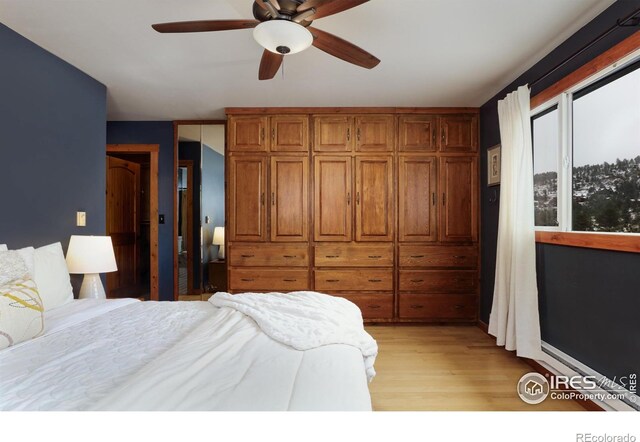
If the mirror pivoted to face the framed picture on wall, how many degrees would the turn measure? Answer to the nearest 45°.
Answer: approximately 45° to its left

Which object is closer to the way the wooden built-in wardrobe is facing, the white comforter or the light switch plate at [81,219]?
the white comforter

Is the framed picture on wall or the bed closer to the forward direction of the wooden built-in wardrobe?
the bed

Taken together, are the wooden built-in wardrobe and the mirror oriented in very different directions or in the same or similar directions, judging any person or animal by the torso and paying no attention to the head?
same or similar directions

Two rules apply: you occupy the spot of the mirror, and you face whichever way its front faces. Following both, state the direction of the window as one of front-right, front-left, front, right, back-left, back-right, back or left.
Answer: front-left

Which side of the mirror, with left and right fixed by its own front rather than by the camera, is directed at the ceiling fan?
front

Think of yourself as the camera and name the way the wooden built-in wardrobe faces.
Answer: facing the viewer

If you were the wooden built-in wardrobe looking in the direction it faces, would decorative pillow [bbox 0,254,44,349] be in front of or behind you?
in front

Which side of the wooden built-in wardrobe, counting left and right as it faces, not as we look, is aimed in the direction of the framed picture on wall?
left

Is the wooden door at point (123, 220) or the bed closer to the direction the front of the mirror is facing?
the bed

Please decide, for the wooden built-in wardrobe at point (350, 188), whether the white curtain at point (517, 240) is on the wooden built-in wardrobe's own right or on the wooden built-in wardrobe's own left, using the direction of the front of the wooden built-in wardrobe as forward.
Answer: on the wooden built-in wardrobe's own left

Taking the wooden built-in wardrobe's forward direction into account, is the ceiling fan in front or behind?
in front

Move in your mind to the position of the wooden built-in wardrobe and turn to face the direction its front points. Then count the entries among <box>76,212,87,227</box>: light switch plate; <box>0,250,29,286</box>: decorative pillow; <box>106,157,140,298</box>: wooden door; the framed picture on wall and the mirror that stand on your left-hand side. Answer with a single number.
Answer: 1

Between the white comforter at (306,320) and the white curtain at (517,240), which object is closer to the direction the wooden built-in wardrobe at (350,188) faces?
the white comforter

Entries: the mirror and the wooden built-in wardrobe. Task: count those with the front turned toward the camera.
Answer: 2

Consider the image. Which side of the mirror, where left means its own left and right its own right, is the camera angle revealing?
front
